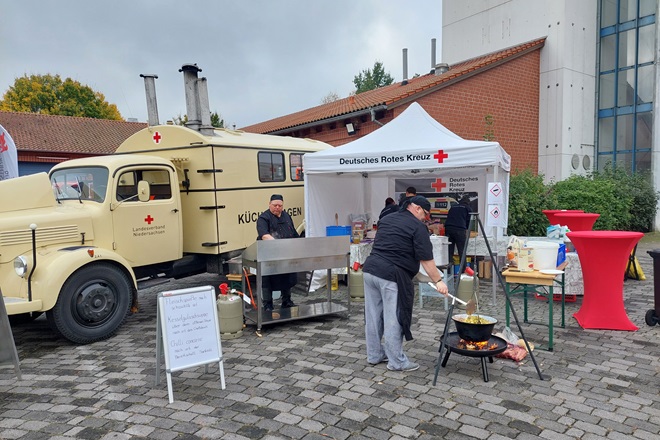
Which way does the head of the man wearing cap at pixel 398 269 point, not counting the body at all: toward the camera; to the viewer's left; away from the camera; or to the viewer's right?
to the viewer's right

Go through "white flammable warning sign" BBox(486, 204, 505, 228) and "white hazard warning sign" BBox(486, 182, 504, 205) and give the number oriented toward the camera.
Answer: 2

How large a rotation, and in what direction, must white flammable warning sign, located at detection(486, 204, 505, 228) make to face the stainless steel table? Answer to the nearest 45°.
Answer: approximately 45° to its right

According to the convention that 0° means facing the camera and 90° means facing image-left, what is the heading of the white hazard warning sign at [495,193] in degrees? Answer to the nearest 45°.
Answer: approximately 0°

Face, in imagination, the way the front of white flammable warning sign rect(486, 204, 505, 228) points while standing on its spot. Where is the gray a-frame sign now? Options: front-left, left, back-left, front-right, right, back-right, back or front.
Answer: front-right

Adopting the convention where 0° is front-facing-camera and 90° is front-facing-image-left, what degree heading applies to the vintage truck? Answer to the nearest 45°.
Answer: approximately 45°

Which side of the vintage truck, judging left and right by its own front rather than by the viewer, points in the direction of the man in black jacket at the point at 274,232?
left

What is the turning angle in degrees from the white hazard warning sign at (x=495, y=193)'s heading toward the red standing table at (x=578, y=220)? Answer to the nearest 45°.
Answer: approximately 135° to its left

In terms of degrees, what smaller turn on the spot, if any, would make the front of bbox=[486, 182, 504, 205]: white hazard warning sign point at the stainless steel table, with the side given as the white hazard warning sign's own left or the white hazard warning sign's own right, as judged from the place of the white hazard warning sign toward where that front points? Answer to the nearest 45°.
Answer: approximately 45° to the white hazard warning sign's own right
